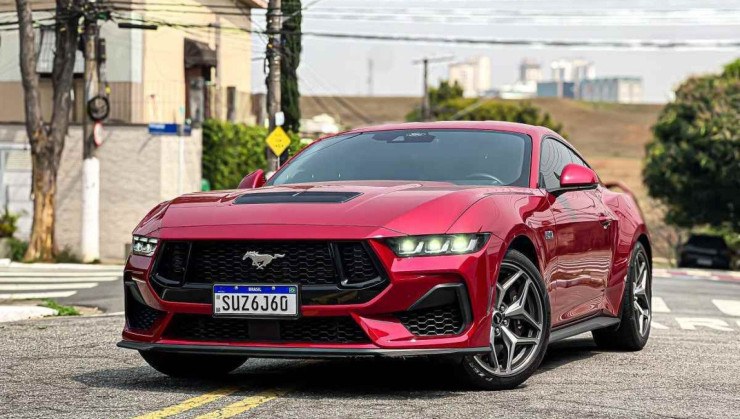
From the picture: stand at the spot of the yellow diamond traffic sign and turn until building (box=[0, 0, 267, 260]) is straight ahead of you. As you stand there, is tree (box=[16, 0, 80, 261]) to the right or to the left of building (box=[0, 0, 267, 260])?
left

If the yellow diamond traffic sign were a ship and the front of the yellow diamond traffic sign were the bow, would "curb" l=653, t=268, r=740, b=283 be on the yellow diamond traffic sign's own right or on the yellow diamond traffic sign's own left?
on the yellow diamond traffic sign's own left

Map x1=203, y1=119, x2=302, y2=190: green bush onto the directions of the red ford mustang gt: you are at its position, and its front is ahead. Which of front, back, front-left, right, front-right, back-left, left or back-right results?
back-right

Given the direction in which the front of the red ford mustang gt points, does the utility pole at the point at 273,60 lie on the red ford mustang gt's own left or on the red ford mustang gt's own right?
on the red ford mustang gt's own right

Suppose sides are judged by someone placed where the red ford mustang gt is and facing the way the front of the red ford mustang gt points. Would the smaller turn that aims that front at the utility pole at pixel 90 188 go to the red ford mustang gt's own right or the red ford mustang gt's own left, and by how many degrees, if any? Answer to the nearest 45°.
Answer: approximately 135° to the red ford mustang gt's own right

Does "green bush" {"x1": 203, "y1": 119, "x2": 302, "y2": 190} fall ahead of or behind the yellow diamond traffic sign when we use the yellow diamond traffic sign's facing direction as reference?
behind

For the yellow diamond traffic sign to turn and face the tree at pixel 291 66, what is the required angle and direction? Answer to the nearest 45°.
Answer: approximately 180°

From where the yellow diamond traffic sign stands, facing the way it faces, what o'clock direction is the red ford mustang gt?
The red ford mustang gt is roughly at 12 o'clock from the yellow diamond traffic sign.

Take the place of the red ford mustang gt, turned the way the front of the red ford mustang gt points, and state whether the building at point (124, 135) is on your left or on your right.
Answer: on your right

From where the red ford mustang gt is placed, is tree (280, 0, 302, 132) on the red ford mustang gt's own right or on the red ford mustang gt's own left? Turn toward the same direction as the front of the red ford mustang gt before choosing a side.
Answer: on the red ford mustang gt's own right

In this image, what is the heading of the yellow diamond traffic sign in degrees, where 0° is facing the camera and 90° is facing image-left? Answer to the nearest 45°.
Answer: approximately 0°

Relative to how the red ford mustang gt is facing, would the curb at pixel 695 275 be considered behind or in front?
behind

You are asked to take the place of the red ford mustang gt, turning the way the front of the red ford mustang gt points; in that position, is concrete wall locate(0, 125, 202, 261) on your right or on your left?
on your right

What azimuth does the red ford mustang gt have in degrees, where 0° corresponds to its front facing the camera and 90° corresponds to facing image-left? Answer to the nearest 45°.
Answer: approximately 45°
